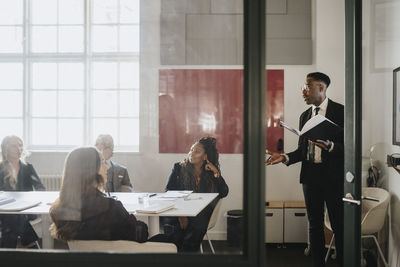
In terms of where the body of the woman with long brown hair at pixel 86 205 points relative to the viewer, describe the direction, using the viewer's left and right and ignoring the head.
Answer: facing away from the viewer and to the right of the viewer

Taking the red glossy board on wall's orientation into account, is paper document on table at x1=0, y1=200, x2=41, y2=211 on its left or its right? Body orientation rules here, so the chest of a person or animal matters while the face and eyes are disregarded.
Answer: on its right

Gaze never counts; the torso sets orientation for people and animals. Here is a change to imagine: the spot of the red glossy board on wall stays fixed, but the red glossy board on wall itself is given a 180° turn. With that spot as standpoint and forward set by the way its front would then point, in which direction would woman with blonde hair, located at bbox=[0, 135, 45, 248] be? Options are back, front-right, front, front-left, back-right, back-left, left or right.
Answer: left

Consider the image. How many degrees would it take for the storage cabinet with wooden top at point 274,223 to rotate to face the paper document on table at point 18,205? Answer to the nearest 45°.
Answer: approximately 45° to its right

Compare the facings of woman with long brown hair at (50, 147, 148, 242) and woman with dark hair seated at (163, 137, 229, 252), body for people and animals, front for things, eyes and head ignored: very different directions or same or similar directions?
very different directions
